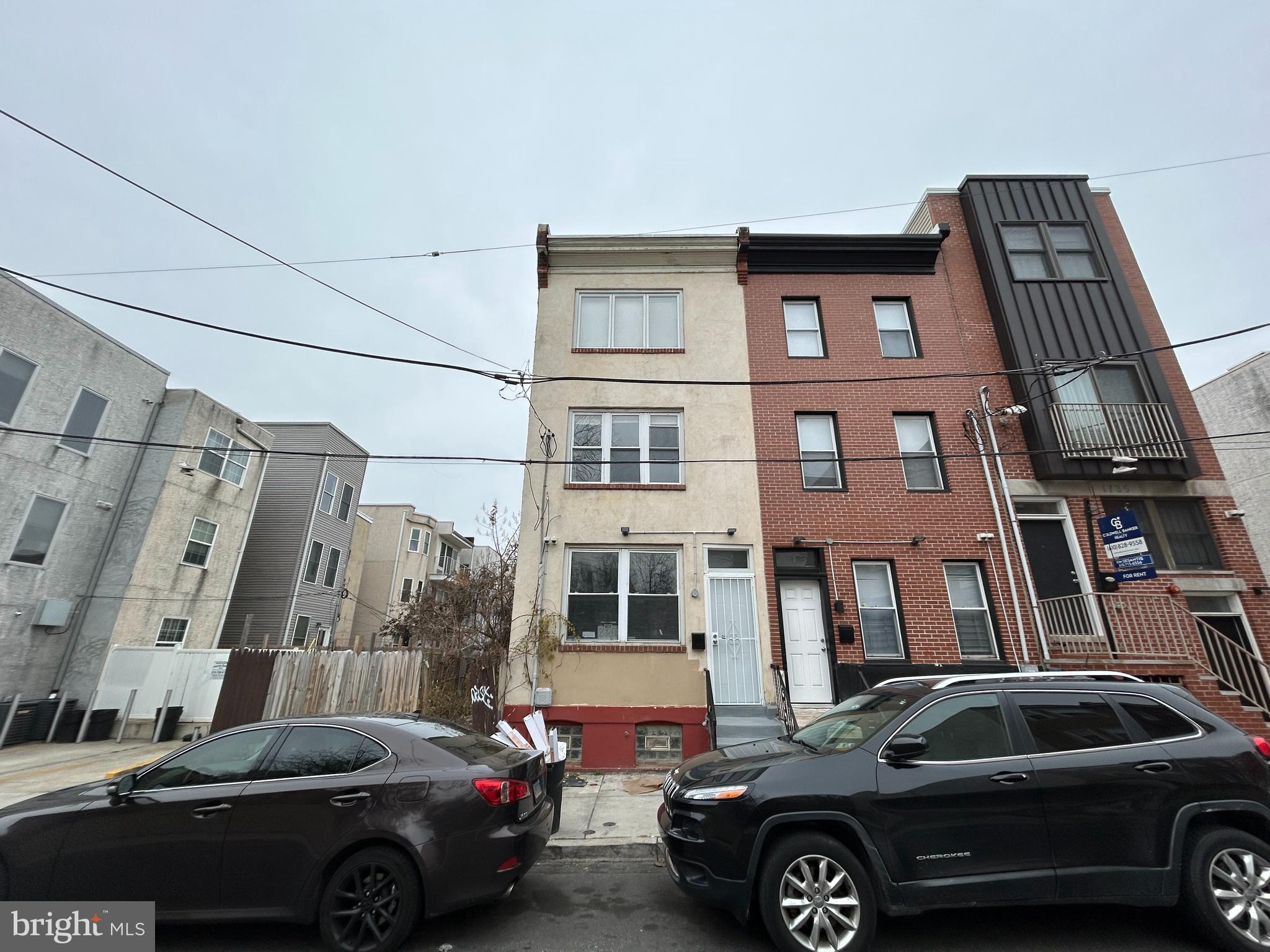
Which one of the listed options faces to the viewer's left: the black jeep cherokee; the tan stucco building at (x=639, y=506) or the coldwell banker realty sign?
the black jeep cherokee

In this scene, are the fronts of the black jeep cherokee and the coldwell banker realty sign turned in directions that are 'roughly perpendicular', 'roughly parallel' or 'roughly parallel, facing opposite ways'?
roughly perpendicular

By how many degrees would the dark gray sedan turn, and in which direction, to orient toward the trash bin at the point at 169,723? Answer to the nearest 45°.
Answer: approximately 45° to its right

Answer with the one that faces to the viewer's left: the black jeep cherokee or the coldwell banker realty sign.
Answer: the black jeep cherokee

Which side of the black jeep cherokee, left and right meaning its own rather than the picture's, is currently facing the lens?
left

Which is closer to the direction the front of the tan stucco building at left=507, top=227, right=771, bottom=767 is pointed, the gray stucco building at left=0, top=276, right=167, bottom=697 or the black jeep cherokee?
the black jeep cherokee

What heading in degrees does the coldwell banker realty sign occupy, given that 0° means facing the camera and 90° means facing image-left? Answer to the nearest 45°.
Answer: approximately 0°

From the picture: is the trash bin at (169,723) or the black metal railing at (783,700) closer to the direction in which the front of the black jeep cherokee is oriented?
the trash bin

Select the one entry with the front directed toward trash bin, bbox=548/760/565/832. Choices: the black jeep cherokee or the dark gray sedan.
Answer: the black jeep cherokee

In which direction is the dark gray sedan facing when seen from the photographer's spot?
facing away from the viewer and to the left of the viewer

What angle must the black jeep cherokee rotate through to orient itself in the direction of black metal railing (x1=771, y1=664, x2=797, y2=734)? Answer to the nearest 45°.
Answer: approximately 45° to its right
